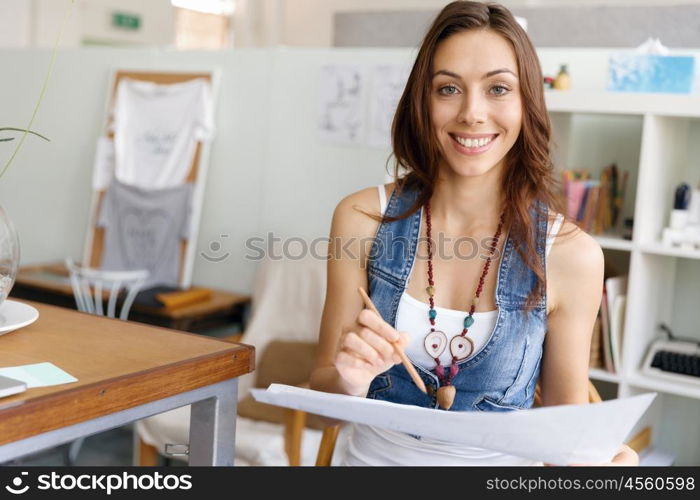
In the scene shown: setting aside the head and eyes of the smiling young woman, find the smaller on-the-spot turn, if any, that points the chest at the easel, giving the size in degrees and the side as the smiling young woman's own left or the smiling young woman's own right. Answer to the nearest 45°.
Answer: approximately 135° to the smiling young woman's own right

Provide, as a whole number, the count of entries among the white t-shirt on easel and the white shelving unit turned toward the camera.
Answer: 2

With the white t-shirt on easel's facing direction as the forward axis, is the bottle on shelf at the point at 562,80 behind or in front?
in front

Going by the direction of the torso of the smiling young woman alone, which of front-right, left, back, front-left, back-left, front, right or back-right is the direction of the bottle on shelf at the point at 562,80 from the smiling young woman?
back

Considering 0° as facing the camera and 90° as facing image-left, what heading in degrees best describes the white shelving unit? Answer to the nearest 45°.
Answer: approximately 0°

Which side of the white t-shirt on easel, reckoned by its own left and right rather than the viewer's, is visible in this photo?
front

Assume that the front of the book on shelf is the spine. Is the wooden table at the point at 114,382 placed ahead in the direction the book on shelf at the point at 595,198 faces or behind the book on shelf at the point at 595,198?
ahead

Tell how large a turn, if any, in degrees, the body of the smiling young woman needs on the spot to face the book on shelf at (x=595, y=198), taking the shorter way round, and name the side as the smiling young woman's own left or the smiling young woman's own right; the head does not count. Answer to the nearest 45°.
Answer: approximately 180°

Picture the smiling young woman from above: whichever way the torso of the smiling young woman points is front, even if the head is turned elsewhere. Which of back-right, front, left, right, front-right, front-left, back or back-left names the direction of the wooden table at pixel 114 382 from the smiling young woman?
front-right

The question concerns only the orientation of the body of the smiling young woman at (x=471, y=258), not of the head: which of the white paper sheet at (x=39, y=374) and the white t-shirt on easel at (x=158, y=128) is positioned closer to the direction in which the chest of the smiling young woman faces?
the white paper sheet

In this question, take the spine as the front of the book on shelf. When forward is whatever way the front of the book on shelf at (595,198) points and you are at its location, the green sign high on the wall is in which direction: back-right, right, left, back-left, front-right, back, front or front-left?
back-right

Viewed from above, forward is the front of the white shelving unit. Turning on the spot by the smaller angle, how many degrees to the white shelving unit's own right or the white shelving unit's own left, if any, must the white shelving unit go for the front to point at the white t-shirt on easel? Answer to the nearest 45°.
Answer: approximately 90° to the white shelving unit's own right

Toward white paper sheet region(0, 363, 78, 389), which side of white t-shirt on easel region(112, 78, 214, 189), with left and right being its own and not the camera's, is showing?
front

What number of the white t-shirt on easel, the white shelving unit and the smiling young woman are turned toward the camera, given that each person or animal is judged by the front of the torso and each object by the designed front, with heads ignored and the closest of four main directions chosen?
3

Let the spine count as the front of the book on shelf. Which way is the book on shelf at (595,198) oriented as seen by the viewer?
toward the camera

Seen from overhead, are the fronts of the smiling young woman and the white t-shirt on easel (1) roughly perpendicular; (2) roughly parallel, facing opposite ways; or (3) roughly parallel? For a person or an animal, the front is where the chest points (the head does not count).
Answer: roughly parallel

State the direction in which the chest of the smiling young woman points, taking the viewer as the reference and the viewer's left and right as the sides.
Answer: facing the viewer
